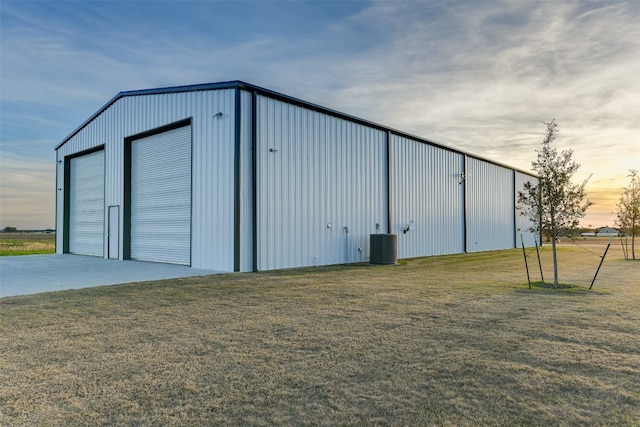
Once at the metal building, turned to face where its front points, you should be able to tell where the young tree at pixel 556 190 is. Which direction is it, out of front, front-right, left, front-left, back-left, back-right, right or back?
left

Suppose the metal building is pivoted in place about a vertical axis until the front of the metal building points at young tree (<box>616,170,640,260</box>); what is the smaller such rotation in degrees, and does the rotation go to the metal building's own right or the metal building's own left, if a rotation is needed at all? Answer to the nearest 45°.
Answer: approximately 135° to the metal building's own left

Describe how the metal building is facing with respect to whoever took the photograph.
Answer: facing the viewer and to the left of the viewer
